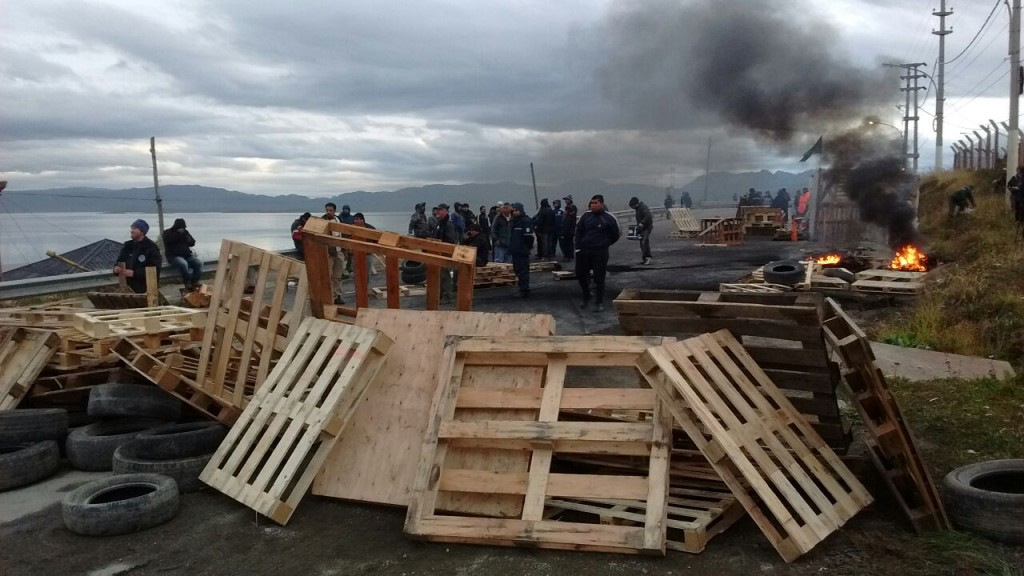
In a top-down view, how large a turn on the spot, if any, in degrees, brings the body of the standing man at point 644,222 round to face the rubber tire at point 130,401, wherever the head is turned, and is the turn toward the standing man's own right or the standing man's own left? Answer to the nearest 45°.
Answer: approximately 90° to the standing man's own left

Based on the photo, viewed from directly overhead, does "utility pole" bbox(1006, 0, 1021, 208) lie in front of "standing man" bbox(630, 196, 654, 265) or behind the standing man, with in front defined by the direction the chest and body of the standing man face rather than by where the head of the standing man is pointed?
behind

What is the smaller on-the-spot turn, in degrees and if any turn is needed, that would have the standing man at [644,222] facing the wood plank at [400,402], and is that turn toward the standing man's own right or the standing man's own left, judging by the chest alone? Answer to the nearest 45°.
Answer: approximately 90° to the standing man's own left

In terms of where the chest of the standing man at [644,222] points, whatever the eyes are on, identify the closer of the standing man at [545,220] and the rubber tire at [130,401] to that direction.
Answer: the standing man

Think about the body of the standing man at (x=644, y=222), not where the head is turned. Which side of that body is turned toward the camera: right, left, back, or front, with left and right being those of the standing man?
left

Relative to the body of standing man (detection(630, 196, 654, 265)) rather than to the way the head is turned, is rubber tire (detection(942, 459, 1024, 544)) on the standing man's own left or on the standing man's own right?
on the standing man's own left

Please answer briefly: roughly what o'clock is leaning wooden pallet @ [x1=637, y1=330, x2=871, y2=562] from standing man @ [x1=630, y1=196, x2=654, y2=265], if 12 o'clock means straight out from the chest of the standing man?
The leaning wooden pallet is roughly at 9 o'clock from the standing man.
